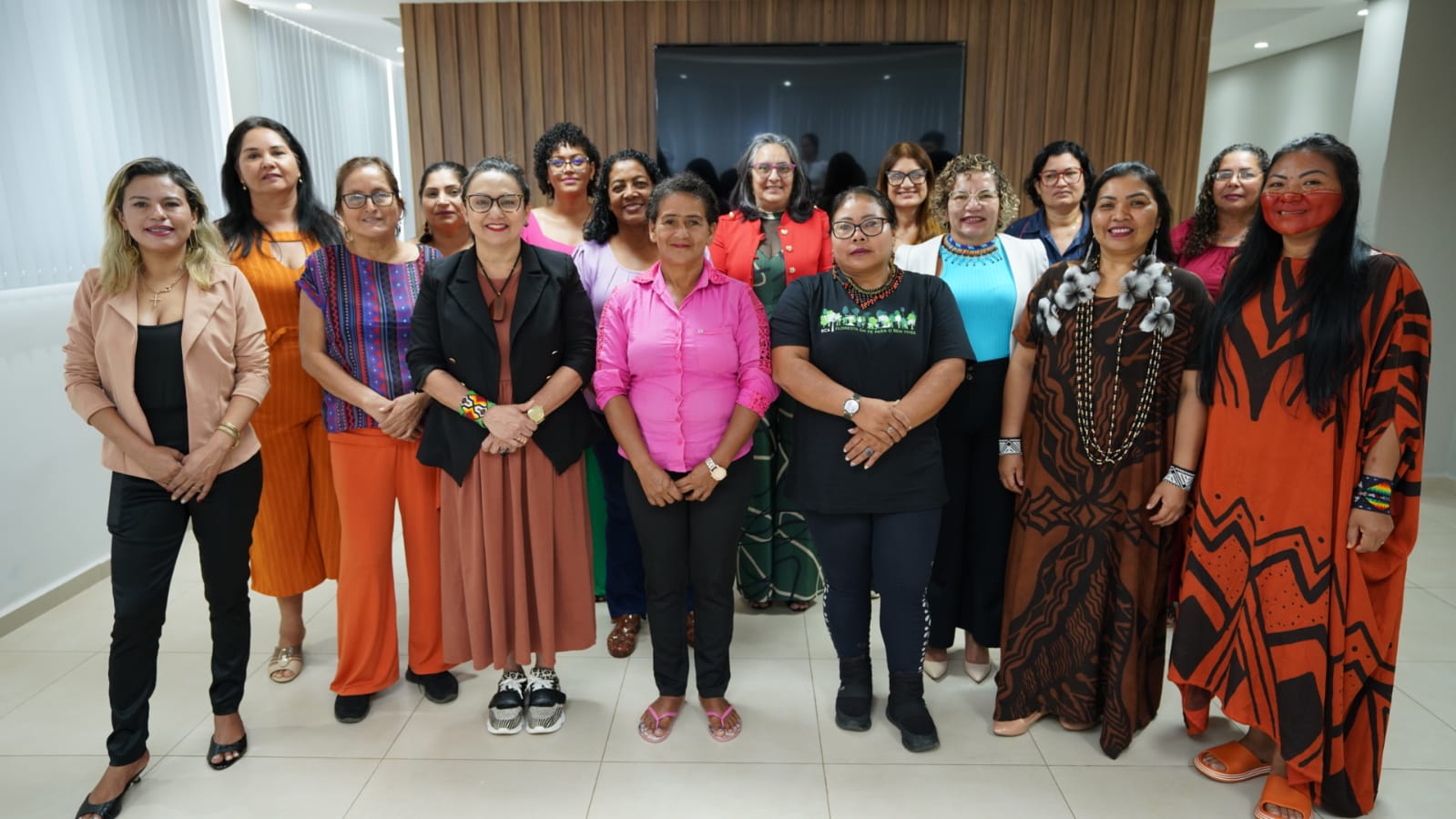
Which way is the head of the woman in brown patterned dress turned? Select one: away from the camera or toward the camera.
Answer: toward the camera

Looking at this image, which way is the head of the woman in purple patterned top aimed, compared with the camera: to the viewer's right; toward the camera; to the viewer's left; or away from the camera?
toward the camera

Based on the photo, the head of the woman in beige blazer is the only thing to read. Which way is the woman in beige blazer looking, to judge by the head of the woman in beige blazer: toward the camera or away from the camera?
toward the camera

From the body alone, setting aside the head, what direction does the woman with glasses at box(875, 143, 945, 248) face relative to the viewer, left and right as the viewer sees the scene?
facing the viewer

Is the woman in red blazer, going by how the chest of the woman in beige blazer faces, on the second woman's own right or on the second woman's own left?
on the second woman's own left

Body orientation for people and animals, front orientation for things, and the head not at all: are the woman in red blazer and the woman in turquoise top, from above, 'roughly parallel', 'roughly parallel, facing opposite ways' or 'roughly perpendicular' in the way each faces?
roughly parallel

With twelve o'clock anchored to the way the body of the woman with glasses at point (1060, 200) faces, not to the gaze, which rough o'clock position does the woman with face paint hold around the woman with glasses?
The woman with face paint is roughly at 11 o'clock from the woman with glasses.

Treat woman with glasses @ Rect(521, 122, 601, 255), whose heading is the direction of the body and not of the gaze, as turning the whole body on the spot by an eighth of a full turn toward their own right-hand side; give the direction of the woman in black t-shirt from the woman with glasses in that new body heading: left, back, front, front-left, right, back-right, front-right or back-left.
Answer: left

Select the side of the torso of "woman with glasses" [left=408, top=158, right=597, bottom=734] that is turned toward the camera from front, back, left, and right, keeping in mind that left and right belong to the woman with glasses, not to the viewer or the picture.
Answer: front

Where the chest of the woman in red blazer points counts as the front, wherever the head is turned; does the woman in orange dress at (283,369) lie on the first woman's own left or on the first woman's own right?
on the first woman's own right

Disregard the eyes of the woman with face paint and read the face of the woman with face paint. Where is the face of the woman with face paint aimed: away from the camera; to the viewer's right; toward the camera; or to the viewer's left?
toward the camera

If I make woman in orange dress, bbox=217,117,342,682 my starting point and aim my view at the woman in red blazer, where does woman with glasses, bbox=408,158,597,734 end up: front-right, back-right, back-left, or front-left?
front-right

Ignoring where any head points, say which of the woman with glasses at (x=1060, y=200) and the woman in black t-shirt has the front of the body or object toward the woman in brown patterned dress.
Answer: the woman with glasses

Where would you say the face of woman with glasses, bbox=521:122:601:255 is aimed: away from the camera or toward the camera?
toward the camera

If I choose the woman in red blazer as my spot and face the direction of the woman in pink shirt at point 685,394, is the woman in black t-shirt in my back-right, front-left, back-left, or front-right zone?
front-left

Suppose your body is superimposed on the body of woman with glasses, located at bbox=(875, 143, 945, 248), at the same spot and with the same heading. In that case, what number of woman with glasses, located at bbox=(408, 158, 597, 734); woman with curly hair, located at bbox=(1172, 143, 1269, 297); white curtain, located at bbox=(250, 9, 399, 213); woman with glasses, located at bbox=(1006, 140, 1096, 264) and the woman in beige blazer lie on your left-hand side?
2

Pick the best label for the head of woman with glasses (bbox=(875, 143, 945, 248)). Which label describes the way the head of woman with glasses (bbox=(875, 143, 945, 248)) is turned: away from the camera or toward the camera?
toward the camera

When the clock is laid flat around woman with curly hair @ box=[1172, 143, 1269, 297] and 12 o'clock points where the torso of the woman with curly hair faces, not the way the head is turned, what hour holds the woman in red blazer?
The woman in red blazer is roughly at 2 o'clock from the woman with curly hair.

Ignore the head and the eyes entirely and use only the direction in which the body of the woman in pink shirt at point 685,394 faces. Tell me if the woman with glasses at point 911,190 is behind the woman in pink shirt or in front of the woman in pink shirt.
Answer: behind

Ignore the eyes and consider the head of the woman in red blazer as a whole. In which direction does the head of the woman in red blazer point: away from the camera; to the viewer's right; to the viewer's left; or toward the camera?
toward the camera

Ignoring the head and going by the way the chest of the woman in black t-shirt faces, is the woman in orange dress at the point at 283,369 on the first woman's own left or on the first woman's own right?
on the first woman's own right

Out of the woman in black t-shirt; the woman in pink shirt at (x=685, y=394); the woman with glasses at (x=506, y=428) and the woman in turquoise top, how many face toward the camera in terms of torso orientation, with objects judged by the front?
4

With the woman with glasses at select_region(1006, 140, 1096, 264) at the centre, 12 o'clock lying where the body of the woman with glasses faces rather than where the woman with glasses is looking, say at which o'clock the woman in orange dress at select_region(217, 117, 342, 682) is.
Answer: The woman in orange dress is roughly at 2 o'clock from the woman with glasses.

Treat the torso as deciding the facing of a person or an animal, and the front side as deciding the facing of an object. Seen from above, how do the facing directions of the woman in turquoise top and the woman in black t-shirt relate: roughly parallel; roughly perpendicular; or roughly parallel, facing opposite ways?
roughly parallel
